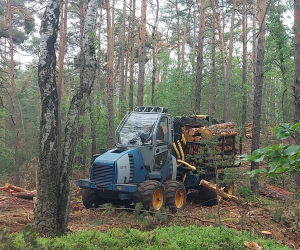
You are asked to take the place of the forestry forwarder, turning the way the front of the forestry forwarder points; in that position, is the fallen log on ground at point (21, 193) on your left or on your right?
on your right

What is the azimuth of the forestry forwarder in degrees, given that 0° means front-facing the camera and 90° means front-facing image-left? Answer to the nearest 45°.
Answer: approximately 45°

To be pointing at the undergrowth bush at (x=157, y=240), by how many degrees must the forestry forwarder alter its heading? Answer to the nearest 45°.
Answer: approximately 45° to its left

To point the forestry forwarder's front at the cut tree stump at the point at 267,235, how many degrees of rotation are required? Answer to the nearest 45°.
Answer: approximately 90° to its left

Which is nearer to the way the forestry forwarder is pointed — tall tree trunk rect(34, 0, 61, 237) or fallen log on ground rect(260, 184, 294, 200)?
the tall tree trunk

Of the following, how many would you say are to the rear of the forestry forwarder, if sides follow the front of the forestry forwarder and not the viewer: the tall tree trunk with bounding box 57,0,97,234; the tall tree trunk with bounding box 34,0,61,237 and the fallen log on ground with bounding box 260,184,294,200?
1

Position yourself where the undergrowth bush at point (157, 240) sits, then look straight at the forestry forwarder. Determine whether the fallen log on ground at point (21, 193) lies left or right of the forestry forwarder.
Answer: left

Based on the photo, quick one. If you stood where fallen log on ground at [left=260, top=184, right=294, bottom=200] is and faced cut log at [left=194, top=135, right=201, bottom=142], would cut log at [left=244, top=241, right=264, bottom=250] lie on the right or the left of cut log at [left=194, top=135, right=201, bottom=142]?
left

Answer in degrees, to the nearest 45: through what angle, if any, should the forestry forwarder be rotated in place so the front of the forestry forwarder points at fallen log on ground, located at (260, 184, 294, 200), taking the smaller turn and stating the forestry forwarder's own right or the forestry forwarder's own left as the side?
approximately 180°
